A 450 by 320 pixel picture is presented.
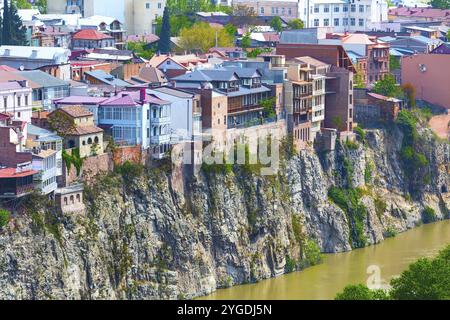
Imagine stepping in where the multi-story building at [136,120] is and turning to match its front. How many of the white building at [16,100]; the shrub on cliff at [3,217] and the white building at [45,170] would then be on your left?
0

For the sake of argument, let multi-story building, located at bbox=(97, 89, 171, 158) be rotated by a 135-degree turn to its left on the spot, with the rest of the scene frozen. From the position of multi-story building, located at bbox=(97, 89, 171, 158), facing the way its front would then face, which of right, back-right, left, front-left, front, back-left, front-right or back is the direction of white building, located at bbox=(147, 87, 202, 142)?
front-right

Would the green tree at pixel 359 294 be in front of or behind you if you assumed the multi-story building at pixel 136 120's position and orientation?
in front

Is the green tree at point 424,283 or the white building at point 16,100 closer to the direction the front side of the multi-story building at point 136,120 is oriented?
the green tree

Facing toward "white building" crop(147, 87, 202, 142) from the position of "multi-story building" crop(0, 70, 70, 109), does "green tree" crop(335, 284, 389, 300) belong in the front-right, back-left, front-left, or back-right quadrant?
front-right

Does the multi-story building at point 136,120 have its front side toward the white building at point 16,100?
no

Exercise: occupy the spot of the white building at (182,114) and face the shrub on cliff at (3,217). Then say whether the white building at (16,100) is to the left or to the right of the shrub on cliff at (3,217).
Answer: right

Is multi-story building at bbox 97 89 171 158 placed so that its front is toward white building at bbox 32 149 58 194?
no

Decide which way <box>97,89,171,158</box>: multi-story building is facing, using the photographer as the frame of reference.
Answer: facing the viewer and to the right of the viewer

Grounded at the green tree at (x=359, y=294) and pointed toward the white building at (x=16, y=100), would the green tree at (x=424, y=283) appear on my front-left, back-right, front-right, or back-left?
back-right

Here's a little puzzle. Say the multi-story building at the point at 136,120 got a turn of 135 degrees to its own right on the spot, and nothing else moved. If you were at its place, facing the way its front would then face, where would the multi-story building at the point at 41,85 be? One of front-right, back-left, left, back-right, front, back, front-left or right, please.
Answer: front-right

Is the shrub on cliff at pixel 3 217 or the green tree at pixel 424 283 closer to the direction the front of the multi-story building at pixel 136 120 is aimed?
the green tree

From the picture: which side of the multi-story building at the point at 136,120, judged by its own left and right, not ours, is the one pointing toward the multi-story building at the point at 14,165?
right
